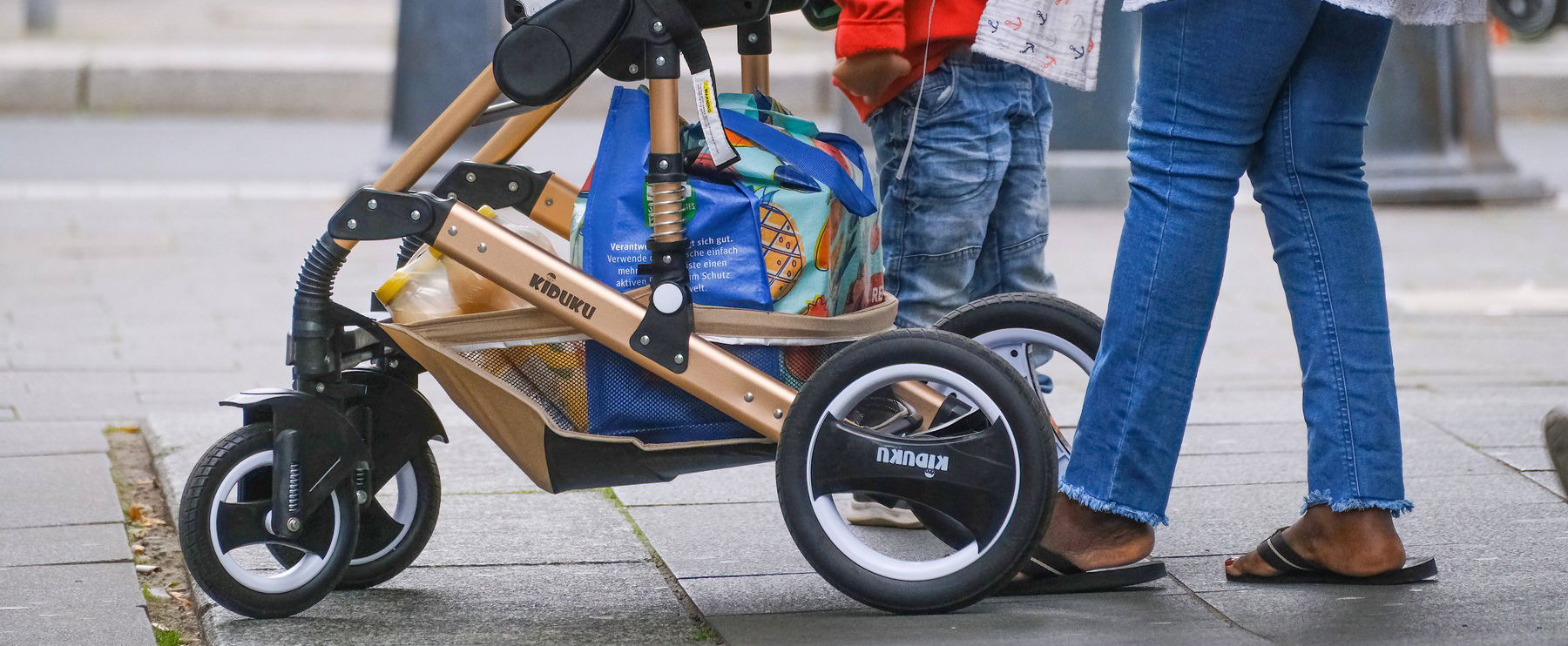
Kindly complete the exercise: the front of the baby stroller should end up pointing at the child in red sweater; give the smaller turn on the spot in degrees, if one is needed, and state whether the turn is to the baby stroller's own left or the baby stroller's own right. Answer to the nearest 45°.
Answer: approximately 135° to the baby stroller's own right

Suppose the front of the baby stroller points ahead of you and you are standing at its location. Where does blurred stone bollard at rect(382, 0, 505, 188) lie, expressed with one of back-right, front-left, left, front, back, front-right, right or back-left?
right

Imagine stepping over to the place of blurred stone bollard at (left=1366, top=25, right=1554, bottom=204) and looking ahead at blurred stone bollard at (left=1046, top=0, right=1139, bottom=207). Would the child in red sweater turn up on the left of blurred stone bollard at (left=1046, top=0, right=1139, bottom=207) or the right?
left

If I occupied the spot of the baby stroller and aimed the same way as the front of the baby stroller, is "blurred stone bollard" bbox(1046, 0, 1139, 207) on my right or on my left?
on my right

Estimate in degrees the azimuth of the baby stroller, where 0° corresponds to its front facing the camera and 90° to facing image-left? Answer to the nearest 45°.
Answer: approximately 90°

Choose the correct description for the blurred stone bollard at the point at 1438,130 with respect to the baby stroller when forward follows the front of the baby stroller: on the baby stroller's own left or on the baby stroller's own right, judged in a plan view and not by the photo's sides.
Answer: on the baby stroller's own right
